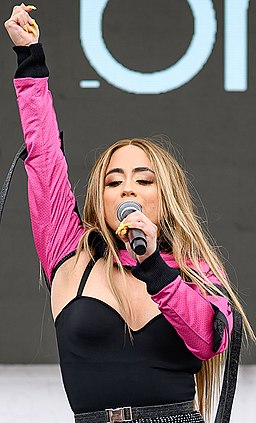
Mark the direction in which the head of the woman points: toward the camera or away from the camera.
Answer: toward the camera

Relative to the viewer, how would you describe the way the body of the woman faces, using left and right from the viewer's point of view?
facing the viewer
